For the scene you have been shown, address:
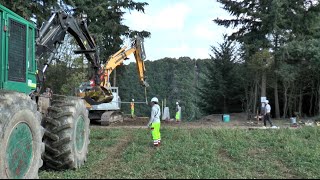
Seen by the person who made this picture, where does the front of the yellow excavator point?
facing to the right of the viewer

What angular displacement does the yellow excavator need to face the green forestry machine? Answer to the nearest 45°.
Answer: approximately 90° to its right

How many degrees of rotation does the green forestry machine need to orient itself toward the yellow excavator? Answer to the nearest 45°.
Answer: approximately 135° to its right

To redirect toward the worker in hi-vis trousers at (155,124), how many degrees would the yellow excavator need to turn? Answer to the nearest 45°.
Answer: approximately 90° to its right
